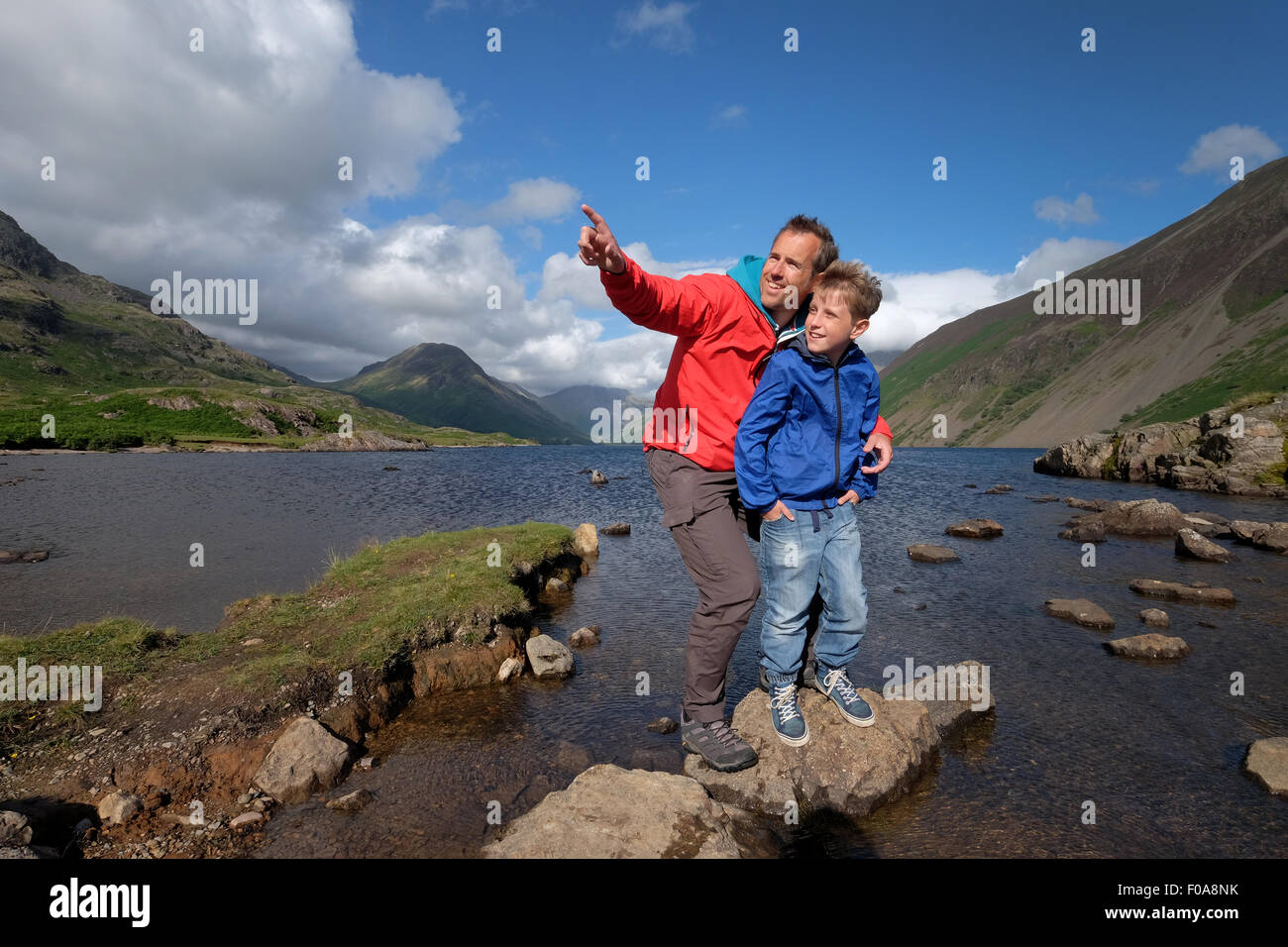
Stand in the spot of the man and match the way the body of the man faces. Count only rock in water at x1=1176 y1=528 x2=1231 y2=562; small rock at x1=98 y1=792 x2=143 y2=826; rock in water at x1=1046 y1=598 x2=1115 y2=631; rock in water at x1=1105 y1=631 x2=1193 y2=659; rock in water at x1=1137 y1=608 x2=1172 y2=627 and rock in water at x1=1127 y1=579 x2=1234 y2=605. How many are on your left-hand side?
5

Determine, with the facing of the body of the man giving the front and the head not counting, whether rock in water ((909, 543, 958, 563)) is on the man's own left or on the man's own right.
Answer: on the man's own left

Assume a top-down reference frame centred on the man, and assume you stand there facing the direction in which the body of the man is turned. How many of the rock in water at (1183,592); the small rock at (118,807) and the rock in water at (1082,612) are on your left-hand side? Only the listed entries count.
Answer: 2

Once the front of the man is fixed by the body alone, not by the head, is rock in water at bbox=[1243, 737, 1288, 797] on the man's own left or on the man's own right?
on the man's own left

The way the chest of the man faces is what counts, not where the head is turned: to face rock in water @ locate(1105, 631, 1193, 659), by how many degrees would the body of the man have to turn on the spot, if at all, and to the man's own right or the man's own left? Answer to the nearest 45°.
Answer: approximately 90° to the man's own left

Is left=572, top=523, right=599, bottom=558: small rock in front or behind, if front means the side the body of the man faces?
behind

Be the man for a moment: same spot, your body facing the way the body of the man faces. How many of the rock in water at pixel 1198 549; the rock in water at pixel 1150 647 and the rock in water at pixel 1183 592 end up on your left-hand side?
3
